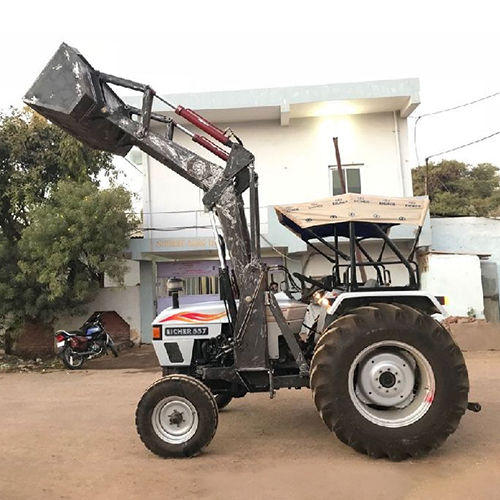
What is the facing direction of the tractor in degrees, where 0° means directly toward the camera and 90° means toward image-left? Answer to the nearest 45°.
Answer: approximately 90°

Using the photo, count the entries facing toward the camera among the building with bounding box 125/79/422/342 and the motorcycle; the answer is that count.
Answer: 1

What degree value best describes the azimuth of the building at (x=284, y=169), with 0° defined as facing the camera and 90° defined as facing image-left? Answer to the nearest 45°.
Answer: approximately 0°

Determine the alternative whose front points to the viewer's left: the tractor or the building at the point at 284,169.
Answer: the tractor

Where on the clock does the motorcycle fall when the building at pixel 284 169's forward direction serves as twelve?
The motorcycle is roughly at 2 o'clock from the building.

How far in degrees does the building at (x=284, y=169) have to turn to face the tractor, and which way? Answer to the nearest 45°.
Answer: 0° — it already faces it

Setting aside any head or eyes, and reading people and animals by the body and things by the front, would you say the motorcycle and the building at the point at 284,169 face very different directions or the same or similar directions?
very different directions

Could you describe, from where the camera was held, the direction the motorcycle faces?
facing away from the viewer and to the right of the viewer

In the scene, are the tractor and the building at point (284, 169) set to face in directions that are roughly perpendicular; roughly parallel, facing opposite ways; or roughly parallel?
roughly perpendicular
